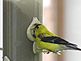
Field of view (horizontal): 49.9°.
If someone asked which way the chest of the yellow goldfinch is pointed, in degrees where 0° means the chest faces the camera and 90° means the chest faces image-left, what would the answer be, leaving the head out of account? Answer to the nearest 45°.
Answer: approximately 90°
